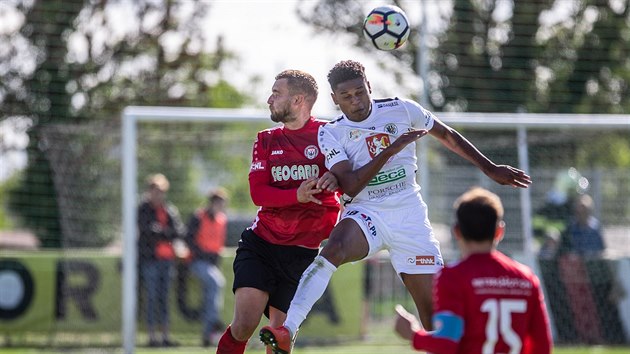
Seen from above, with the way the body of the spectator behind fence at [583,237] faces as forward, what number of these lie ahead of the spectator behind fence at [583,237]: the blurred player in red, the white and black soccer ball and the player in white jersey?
3

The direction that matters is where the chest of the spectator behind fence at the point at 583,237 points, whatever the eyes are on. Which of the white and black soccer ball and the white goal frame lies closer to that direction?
the white and black soccer ball

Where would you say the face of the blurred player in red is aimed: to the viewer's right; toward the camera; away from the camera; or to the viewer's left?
away from the camera

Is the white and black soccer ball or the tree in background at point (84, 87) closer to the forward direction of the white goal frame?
the white and black soccer ball
